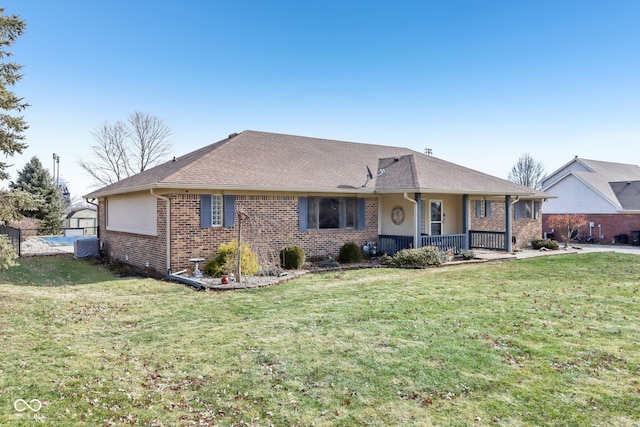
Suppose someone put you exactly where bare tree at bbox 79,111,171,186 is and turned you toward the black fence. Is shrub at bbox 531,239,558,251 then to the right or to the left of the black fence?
left

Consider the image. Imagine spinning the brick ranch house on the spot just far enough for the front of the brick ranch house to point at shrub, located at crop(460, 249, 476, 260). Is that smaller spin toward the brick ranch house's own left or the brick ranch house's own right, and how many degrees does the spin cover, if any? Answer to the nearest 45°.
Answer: approximately 45° to the brick ranch house's own left

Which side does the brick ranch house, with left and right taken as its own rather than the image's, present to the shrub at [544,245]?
left

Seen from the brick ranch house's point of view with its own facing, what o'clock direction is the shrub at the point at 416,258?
The shrub is roughly at 11 o'clock from the brick ranch house.

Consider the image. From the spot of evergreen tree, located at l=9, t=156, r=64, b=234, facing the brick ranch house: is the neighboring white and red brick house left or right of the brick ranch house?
left

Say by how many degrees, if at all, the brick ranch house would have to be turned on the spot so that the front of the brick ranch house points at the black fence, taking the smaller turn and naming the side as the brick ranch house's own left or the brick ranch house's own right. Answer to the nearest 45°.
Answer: approximately 135° to the brick ranch house's own right

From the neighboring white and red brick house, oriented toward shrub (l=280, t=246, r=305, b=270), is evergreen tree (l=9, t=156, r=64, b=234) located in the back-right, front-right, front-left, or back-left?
front-right

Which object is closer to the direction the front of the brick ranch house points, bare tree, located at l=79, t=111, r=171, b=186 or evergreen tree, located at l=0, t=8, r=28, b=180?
the evergreen tree

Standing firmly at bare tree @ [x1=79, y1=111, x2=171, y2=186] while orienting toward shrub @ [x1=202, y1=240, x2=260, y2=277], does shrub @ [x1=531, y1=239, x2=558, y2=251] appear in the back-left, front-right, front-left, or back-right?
front-left

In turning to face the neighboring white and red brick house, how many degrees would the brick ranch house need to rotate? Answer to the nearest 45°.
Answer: approximately 90° to its left

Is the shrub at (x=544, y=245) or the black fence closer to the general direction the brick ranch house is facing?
the shrub

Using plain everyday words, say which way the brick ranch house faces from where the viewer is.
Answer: facing the viewer and to the right of the viewer

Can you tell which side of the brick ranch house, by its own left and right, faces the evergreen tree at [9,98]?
right

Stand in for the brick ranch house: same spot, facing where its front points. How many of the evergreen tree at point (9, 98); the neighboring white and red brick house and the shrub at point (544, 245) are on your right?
1

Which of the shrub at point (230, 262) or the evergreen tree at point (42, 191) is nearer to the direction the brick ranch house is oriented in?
the shrub

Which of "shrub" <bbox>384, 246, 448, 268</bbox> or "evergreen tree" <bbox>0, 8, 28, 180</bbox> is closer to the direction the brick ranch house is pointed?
the shrub

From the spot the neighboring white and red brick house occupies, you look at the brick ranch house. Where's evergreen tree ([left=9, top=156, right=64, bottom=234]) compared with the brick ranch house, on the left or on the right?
right
